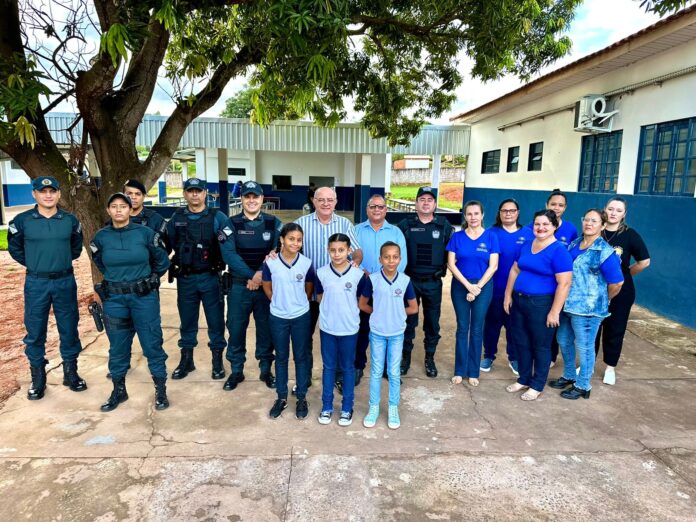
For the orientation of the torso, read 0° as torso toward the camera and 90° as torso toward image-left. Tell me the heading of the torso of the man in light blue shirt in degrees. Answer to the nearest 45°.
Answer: approximately 0°

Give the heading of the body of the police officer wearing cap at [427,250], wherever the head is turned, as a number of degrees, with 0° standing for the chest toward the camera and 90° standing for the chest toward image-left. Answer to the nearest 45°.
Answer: approximately 0°

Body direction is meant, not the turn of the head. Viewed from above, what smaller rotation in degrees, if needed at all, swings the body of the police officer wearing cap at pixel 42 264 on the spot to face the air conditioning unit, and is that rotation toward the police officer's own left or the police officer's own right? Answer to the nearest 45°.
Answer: approximately 90° to the police officer's own left

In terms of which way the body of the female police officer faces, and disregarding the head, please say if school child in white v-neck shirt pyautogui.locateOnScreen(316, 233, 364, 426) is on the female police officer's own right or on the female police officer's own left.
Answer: on the female police officer's own left

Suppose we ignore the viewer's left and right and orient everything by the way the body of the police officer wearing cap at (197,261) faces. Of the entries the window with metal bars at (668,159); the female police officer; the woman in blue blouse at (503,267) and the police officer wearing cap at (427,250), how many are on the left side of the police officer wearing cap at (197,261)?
3

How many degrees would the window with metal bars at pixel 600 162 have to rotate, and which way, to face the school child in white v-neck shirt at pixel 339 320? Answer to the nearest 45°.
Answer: approximately 45° to its left

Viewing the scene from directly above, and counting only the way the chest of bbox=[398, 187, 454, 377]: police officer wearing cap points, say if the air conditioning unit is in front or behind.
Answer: behind

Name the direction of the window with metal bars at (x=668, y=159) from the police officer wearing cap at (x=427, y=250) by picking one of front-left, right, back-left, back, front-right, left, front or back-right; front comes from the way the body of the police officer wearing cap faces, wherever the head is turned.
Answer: back-left
